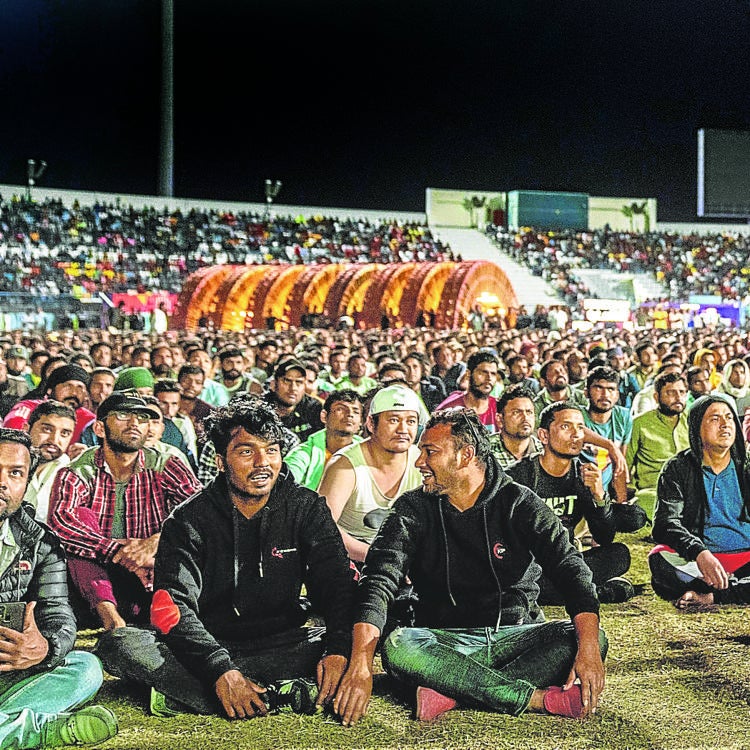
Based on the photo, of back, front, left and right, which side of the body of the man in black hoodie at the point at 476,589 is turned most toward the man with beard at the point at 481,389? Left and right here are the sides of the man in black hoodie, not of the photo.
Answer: back

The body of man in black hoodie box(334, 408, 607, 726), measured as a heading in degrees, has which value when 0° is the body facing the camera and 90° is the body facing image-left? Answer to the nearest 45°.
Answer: approximately 0°

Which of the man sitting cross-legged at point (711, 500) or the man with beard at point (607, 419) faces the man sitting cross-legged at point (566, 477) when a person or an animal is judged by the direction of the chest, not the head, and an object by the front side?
the man with beard

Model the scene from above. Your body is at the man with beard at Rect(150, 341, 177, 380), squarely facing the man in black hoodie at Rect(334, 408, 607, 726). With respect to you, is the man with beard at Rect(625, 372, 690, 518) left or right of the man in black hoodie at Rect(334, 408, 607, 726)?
left

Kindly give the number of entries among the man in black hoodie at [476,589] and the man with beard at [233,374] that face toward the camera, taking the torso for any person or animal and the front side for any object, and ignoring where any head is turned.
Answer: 2

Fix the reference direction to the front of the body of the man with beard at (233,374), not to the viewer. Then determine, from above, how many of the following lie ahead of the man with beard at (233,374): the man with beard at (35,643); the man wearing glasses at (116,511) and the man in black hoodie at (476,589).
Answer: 3
